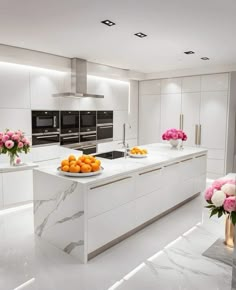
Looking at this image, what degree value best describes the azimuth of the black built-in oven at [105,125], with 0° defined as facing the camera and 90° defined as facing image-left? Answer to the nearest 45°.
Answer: approximately 315°

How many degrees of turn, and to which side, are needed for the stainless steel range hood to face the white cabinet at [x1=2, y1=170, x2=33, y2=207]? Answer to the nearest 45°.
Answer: approximately 90° to its right

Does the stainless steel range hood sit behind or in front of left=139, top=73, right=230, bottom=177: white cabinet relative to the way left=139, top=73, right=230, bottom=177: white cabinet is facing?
in front

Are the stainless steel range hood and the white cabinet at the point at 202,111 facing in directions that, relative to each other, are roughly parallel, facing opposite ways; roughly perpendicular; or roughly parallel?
roughly perpendicular

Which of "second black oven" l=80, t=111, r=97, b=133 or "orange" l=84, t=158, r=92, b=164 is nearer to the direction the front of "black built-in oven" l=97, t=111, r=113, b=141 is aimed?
the orange

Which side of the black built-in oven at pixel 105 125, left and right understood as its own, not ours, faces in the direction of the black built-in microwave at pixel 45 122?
right

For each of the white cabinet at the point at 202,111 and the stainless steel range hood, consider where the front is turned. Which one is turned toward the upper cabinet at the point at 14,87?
the white cabinet

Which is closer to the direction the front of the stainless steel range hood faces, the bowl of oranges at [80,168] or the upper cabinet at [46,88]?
the bowl of oranges

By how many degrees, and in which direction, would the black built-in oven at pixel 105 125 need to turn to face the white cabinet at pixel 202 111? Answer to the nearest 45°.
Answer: approximately 45° to its left

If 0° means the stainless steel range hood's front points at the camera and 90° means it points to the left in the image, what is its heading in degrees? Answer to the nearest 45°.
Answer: approximately 315°

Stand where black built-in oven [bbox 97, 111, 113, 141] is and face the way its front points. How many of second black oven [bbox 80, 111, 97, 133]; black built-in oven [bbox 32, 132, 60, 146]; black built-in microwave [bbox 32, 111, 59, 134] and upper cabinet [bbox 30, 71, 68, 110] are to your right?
4

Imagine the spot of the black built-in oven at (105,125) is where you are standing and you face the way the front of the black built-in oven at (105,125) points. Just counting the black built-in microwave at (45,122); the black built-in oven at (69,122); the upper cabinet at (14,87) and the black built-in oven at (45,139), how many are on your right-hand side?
4

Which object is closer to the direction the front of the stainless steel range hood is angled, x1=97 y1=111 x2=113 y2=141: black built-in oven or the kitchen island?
the kitchen island

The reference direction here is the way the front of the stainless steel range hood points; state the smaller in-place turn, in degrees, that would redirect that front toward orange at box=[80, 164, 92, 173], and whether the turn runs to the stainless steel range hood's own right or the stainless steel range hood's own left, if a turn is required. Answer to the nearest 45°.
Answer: approximately 45° to the stainless steel range hood's own right
